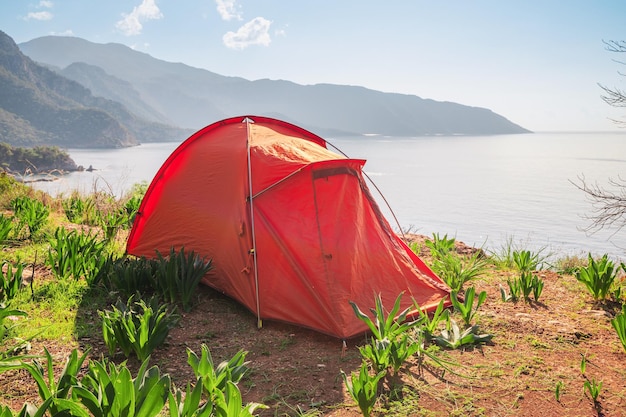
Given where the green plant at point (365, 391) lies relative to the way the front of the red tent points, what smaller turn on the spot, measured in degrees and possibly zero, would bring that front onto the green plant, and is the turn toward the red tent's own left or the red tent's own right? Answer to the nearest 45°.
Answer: approximately 45° to the red tent's own right

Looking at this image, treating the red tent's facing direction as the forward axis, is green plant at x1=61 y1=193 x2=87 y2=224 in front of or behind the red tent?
behind

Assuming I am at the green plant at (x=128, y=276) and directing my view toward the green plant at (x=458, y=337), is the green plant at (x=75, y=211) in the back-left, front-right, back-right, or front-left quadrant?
back-left

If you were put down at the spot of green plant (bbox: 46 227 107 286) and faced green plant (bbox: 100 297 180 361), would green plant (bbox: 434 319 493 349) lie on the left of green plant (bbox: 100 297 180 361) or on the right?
left

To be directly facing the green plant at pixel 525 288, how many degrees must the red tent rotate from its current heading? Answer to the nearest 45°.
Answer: approximately 45° to its left

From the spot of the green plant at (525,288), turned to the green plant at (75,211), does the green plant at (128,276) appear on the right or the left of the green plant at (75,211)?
left

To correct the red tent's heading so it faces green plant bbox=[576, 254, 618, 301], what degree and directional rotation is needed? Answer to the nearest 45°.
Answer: approximately 45° to its left

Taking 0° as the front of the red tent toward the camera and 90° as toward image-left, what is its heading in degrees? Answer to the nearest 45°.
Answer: approximately 315°

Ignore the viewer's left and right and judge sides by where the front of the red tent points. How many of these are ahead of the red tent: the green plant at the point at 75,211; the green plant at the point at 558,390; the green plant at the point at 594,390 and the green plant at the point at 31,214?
2

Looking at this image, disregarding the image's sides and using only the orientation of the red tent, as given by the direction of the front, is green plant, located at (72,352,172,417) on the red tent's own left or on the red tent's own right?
on the red tent's own right

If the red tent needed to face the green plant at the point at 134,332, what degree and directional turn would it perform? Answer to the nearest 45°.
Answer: approximately 90° to its right

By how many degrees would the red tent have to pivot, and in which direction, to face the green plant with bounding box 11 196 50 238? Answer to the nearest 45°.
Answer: approximately 180°

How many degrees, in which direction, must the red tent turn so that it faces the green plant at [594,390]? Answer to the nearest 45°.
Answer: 0° — it already faces it
